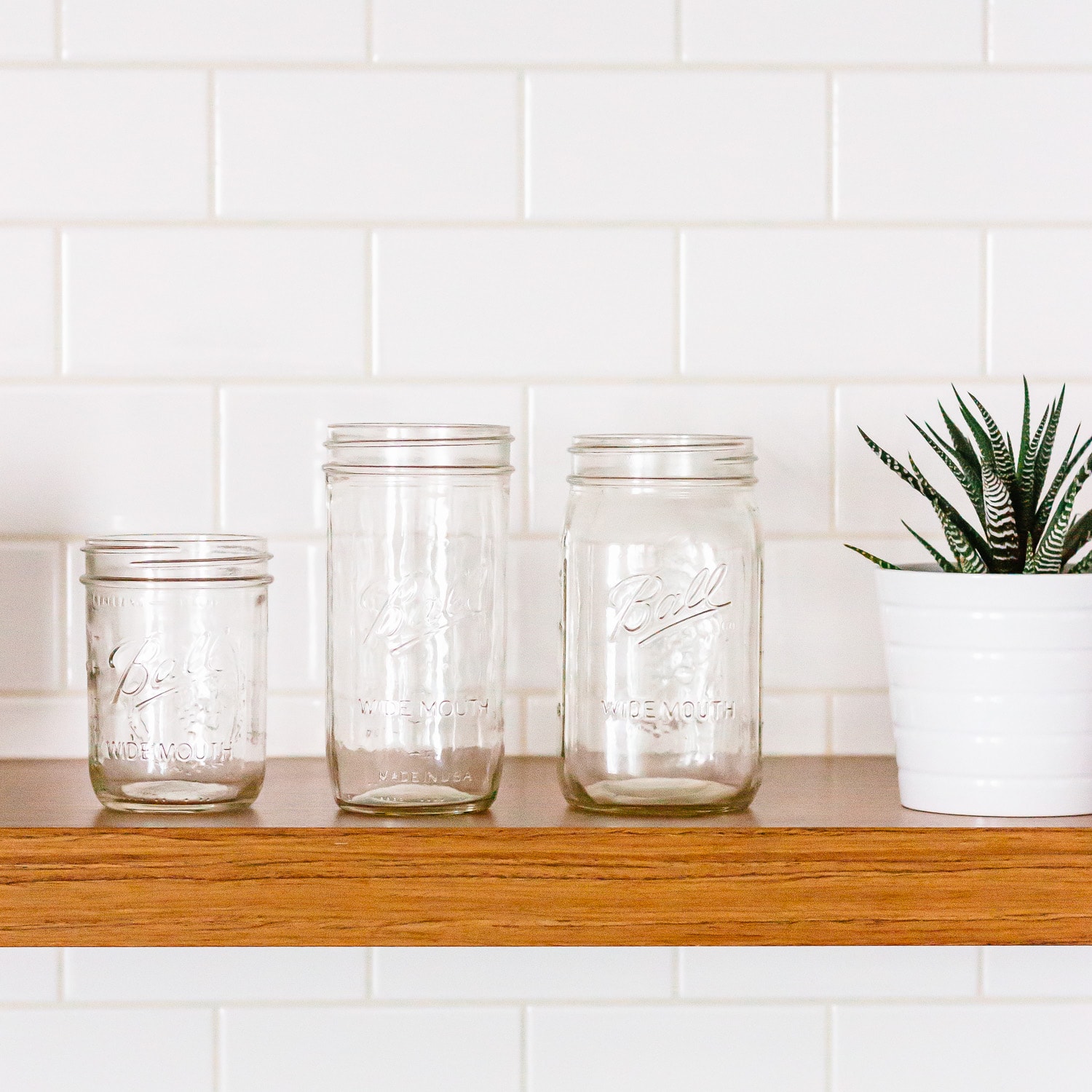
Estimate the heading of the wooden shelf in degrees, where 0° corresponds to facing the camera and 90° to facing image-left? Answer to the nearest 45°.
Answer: approximately 0°
